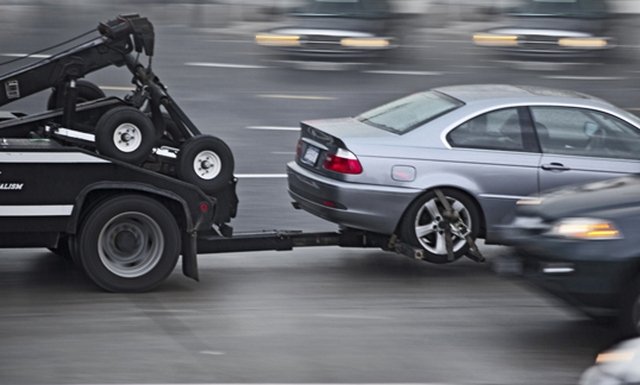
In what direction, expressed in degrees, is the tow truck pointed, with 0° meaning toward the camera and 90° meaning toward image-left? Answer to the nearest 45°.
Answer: approximately 90°

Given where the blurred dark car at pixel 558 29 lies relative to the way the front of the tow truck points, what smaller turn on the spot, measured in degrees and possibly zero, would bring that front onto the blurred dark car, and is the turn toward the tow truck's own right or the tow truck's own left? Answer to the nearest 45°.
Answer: approximately 135° to the tow truck's own right

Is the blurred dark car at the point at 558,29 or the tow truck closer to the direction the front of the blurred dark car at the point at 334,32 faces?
the tow truck

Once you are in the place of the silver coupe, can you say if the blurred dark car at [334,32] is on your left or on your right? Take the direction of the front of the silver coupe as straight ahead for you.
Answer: on your left

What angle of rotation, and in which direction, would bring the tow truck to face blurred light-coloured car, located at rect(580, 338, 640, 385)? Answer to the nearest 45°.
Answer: approximately 135° to its left

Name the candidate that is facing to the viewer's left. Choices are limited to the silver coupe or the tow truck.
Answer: the tow truck

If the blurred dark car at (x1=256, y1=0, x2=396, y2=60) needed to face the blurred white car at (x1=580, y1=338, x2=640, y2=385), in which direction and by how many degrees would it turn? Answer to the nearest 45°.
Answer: approximately 45° to its left

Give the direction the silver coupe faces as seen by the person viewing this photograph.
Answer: facing away from the viewer and to the right of the viewer

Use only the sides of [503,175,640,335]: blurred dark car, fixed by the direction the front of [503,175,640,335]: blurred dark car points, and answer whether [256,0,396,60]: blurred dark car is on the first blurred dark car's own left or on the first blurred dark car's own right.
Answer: on the first blurred dark car's own right

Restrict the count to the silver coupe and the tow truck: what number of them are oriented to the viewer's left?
1

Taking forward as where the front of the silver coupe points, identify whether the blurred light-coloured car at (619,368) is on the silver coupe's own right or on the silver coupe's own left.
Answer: on the silver coupe's own right

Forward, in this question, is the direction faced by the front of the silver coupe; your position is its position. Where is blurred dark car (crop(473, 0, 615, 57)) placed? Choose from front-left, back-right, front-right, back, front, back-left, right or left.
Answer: front-left
